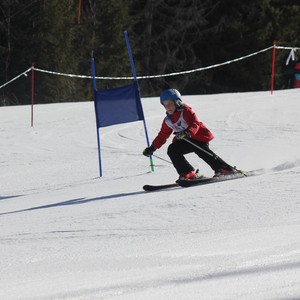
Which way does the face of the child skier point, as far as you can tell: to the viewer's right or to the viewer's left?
to the viewer's left

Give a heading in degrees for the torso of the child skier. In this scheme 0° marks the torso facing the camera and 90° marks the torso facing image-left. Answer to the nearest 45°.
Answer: approximately 45°
